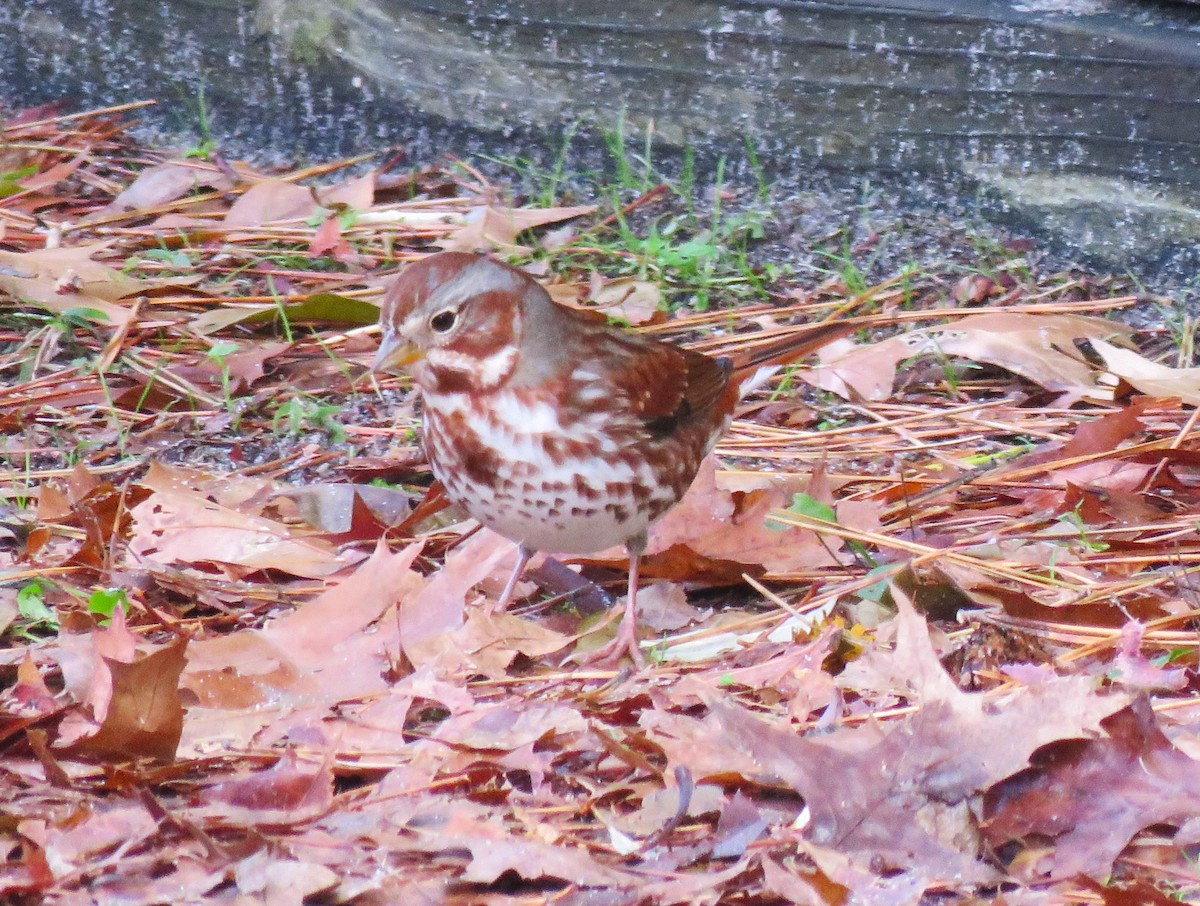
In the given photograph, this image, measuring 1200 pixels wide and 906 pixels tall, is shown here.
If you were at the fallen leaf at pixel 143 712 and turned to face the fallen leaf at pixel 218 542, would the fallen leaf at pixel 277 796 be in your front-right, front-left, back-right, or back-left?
back-right

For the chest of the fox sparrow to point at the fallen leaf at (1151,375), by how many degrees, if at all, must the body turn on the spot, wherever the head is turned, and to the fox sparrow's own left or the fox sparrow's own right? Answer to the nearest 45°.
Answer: approximately 180°

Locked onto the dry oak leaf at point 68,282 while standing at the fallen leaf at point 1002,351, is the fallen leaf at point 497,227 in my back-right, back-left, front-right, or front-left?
front-right

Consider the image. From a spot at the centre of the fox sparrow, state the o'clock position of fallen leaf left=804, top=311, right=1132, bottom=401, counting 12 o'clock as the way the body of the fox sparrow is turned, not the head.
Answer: The fallen leaf is roughly at 6 o'clock from the fox sparrow.

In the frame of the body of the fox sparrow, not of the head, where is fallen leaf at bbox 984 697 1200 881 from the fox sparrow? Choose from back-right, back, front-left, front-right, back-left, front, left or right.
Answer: left

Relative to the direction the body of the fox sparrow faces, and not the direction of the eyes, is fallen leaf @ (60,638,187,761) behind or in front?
in front

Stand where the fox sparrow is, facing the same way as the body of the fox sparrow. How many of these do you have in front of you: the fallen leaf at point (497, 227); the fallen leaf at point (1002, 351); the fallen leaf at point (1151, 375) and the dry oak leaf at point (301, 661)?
1

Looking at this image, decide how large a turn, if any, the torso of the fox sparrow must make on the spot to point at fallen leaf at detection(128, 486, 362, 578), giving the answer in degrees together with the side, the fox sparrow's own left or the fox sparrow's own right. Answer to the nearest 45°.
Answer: approximately 45° to the fox sparrow's own right

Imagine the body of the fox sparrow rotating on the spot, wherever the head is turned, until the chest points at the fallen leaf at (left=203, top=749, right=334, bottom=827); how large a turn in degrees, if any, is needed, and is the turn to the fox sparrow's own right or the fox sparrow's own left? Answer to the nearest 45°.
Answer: approximately 45° to the fox sparrow's own left

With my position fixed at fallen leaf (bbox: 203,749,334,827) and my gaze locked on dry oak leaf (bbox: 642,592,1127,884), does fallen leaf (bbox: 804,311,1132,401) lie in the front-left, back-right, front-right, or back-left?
front-left

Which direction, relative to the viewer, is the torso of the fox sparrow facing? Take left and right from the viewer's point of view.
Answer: facing the viewer and to the left of the viewer

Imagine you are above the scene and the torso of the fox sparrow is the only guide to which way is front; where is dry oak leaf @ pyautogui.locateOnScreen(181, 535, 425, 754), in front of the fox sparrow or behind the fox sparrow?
in front

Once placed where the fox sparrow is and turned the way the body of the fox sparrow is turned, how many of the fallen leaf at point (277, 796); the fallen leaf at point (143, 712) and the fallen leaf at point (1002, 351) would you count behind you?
1

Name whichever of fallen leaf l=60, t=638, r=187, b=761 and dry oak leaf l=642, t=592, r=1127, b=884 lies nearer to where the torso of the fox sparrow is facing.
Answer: the fallen leaf

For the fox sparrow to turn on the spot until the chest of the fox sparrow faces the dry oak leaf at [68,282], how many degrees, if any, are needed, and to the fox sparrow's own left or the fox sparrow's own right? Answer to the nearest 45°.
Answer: approximately 90° to the fox sparrow's own right

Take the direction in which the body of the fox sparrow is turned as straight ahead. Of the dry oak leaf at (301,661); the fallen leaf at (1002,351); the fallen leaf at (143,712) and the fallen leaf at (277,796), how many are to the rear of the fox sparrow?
1
